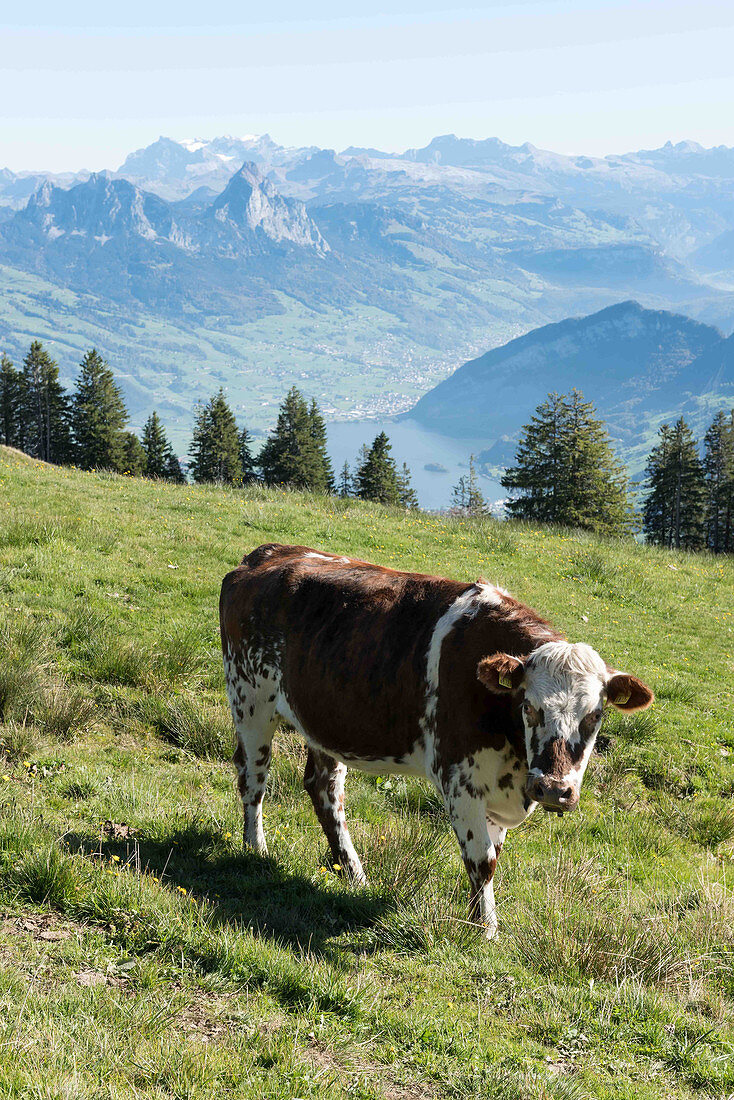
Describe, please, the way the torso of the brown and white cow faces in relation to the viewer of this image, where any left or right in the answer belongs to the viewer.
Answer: facing the viewer and to the right of the viewer
